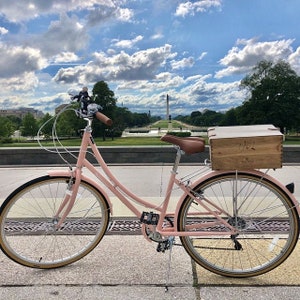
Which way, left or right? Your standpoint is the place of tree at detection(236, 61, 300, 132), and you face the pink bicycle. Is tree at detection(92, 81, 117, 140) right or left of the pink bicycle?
right

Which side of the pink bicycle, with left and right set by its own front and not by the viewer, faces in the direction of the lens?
left

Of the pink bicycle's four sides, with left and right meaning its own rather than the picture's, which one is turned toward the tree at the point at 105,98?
right
